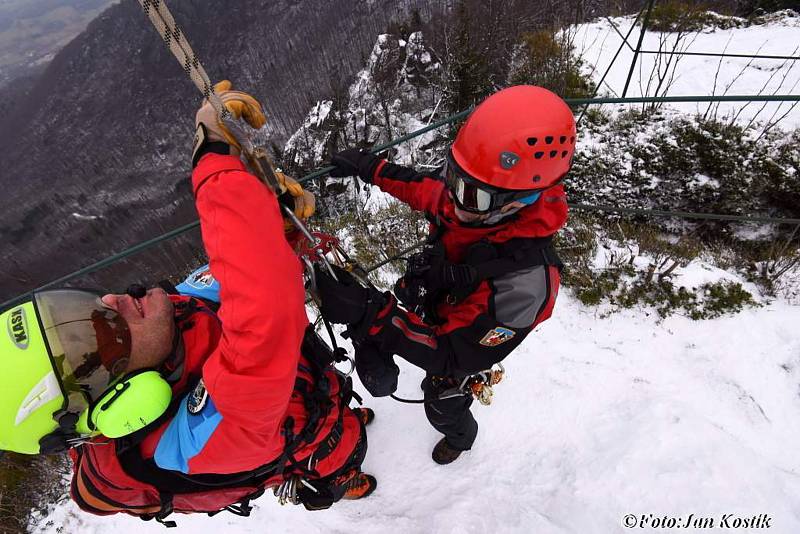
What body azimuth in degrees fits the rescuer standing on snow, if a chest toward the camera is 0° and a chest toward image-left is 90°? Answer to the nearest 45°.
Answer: approximately 45°

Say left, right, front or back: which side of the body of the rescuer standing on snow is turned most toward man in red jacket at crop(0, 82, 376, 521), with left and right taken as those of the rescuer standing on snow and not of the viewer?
front
